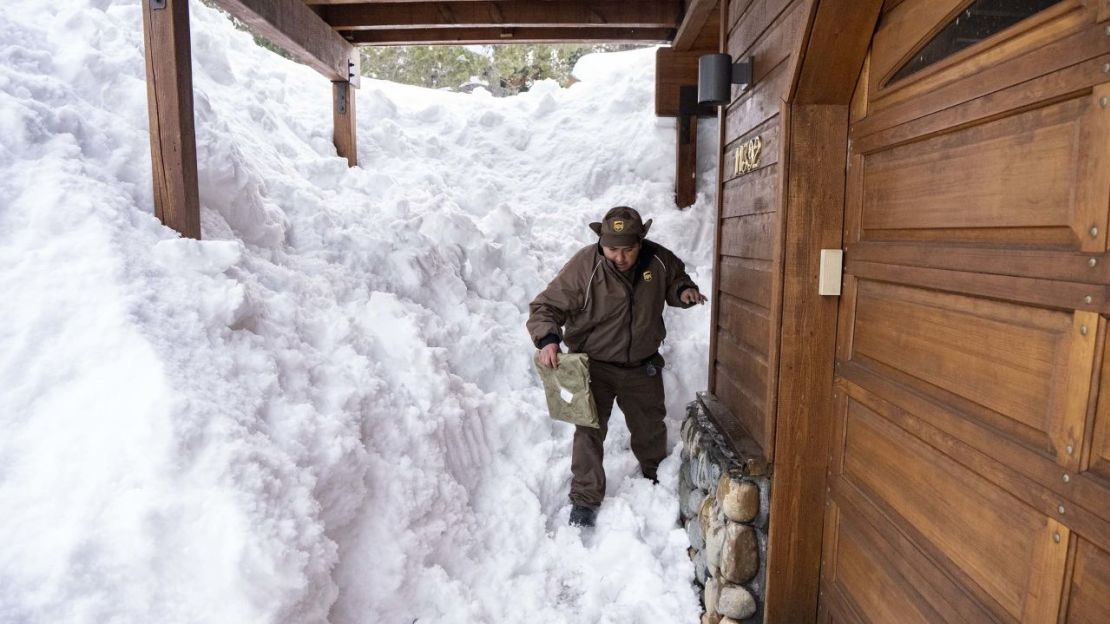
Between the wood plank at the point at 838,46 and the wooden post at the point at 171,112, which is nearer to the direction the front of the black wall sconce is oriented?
the wooden post

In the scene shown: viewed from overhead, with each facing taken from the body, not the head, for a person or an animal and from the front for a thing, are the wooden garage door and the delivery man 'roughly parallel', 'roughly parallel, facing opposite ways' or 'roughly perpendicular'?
roughly perpendicular

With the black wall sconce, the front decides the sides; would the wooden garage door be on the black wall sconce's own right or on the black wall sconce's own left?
on the black wall sconce's own left

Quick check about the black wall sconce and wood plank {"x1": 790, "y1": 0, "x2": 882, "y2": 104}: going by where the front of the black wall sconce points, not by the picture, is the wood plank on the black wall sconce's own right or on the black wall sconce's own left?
on the black wall sconce's own left

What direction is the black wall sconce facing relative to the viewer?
to the viewer's left

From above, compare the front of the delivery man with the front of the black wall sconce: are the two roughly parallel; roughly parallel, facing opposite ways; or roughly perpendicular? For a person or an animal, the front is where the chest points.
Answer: roughly perpendicular

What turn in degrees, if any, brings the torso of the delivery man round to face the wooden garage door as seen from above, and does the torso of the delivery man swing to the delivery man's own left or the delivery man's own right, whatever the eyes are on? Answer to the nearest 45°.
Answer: approximately 45° to the delivery man's own left

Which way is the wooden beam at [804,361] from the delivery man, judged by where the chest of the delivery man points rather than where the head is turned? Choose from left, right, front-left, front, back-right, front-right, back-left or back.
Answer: front-left

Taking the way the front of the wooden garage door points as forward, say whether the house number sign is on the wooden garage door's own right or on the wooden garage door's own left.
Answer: on the wooden garage door's own right

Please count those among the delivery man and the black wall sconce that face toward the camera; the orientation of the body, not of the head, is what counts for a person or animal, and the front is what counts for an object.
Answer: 1

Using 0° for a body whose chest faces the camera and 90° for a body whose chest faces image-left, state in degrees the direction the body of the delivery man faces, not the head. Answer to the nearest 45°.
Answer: approximately 0°

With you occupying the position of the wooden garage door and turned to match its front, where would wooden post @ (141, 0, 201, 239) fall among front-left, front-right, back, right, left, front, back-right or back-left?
front-right

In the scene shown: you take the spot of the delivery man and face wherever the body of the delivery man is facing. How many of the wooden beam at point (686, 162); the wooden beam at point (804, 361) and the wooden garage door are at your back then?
1
